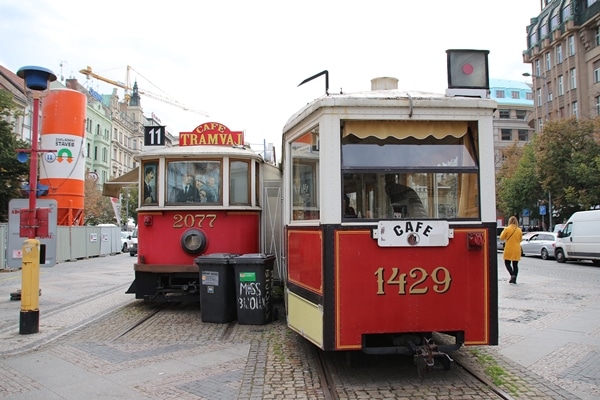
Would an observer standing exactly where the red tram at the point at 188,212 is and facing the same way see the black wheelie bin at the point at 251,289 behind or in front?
in front

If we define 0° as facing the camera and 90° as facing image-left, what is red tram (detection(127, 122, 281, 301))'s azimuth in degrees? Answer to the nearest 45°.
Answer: approximately 0°

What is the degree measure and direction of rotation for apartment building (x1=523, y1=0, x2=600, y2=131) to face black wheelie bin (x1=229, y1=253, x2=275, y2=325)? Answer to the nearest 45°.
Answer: approximately 45° to its left

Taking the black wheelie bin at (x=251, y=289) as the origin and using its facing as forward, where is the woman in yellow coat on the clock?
The woman in yellow coat is roughly at 8 o'clock from the black wheelie bin.

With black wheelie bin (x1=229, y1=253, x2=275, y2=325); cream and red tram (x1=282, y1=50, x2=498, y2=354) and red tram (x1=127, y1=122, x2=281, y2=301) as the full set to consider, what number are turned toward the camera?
3

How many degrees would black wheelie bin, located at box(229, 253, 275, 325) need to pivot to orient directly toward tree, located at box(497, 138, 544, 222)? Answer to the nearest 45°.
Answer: approximately 135° to its left

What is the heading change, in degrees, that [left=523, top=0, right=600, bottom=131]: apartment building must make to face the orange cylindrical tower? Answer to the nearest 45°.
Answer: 0° — it already faces it

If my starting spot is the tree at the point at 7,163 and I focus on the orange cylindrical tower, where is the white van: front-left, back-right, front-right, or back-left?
front-right

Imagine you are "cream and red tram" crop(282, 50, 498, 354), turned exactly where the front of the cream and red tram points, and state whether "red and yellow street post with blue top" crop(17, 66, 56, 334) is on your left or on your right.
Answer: on your right

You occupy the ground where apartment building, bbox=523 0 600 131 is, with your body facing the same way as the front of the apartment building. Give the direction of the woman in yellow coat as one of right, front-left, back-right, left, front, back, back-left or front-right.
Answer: front-left

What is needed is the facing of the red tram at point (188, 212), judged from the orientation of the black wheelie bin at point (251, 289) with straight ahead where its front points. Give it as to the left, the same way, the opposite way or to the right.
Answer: the same way

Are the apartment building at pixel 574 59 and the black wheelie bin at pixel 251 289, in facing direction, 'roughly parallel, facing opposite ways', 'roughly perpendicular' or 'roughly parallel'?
roughly perpendicular

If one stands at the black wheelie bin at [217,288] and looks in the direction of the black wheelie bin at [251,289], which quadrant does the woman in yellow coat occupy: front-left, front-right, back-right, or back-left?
front-left

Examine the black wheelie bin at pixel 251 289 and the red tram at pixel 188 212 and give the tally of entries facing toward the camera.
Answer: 2

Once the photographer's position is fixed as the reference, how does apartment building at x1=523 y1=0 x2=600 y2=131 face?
facing the viewer and to the left of the viewer

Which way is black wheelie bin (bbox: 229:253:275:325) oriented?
toward the camera

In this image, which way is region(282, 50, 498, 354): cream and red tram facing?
toward the camera

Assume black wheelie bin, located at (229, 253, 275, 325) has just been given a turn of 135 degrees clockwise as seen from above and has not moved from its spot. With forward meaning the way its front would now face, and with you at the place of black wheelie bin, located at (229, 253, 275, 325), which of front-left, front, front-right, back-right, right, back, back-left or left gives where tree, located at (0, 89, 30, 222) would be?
front
